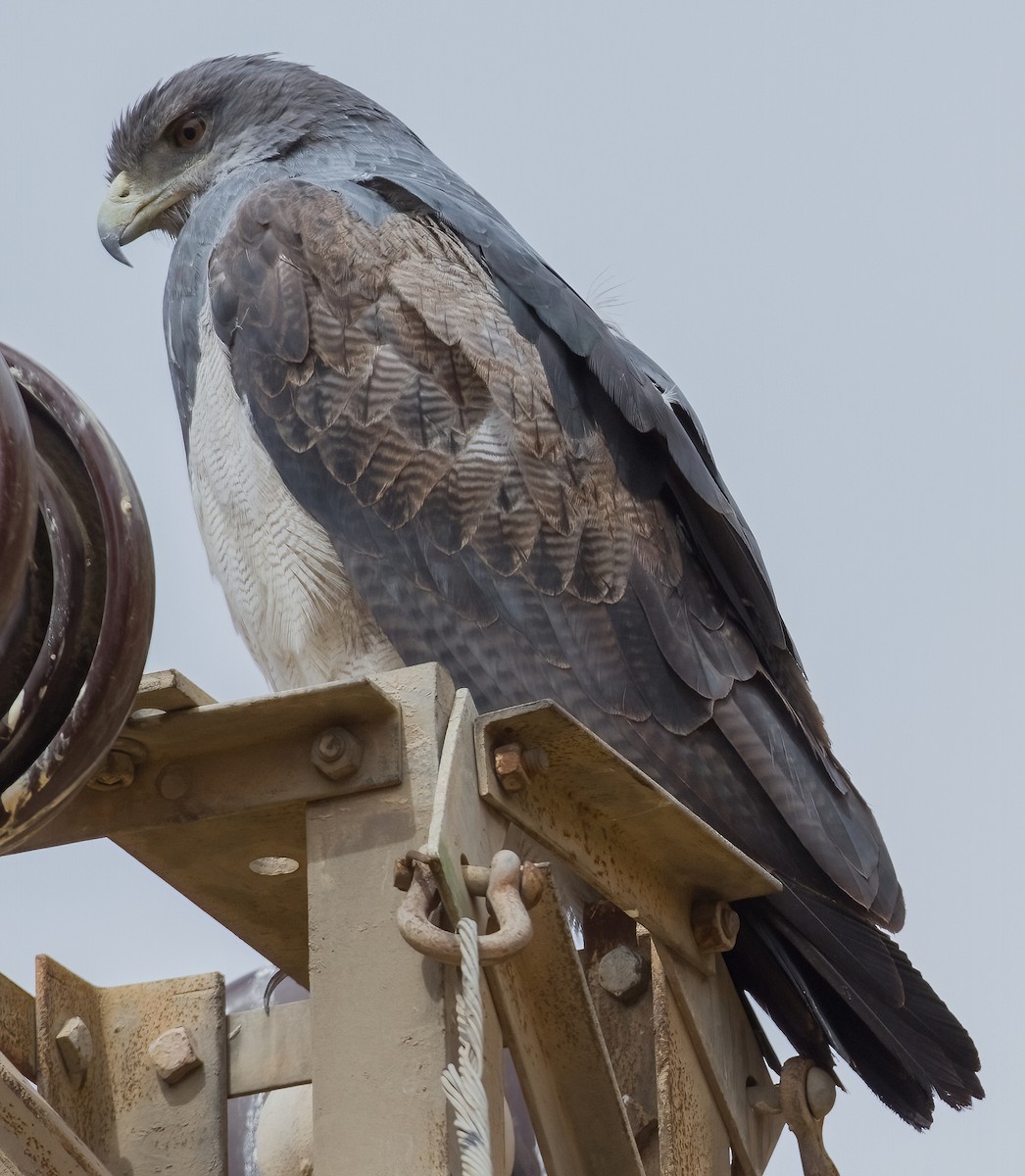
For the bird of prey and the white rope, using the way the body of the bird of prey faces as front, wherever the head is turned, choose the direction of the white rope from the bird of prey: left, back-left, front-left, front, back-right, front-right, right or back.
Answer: left

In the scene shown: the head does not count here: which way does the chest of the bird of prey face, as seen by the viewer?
to the viewer's left
